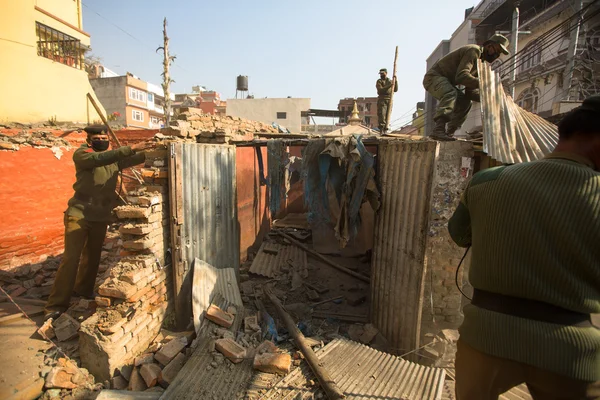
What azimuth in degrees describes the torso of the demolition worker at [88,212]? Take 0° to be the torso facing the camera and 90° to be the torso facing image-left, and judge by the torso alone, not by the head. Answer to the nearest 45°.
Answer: approximately 315°

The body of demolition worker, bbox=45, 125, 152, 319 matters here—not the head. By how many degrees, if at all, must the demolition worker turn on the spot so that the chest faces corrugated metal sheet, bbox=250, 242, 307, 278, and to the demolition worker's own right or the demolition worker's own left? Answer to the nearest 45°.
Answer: approximately 45° to the demolition worker's own left

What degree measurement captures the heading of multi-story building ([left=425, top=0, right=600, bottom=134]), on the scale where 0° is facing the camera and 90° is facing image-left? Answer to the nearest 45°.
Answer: approximately 45°

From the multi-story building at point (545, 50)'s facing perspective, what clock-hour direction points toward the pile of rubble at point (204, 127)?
The pile of rubble is roughly at 11 o'clock from the multi-story building.

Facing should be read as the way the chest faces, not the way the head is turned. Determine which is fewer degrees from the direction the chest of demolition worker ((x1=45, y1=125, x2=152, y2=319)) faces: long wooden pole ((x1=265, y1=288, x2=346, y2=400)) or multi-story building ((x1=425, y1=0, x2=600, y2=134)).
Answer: the long wooden pole

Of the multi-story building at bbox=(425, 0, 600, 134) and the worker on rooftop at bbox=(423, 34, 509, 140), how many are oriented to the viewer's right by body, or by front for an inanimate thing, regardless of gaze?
1

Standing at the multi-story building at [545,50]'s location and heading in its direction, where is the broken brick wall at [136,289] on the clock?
The broken brick wall is roughly at 11 o'clock from the multi-story building.

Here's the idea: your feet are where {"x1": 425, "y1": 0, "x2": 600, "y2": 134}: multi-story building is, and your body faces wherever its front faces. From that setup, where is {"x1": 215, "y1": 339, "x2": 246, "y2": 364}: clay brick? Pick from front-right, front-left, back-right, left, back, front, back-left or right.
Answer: front-left

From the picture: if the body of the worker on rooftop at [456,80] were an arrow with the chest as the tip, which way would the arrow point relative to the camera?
to the viewer's right

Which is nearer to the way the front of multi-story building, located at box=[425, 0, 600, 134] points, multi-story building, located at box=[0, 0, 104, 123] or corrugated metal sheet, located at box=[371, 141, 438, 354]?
the multi-story building
